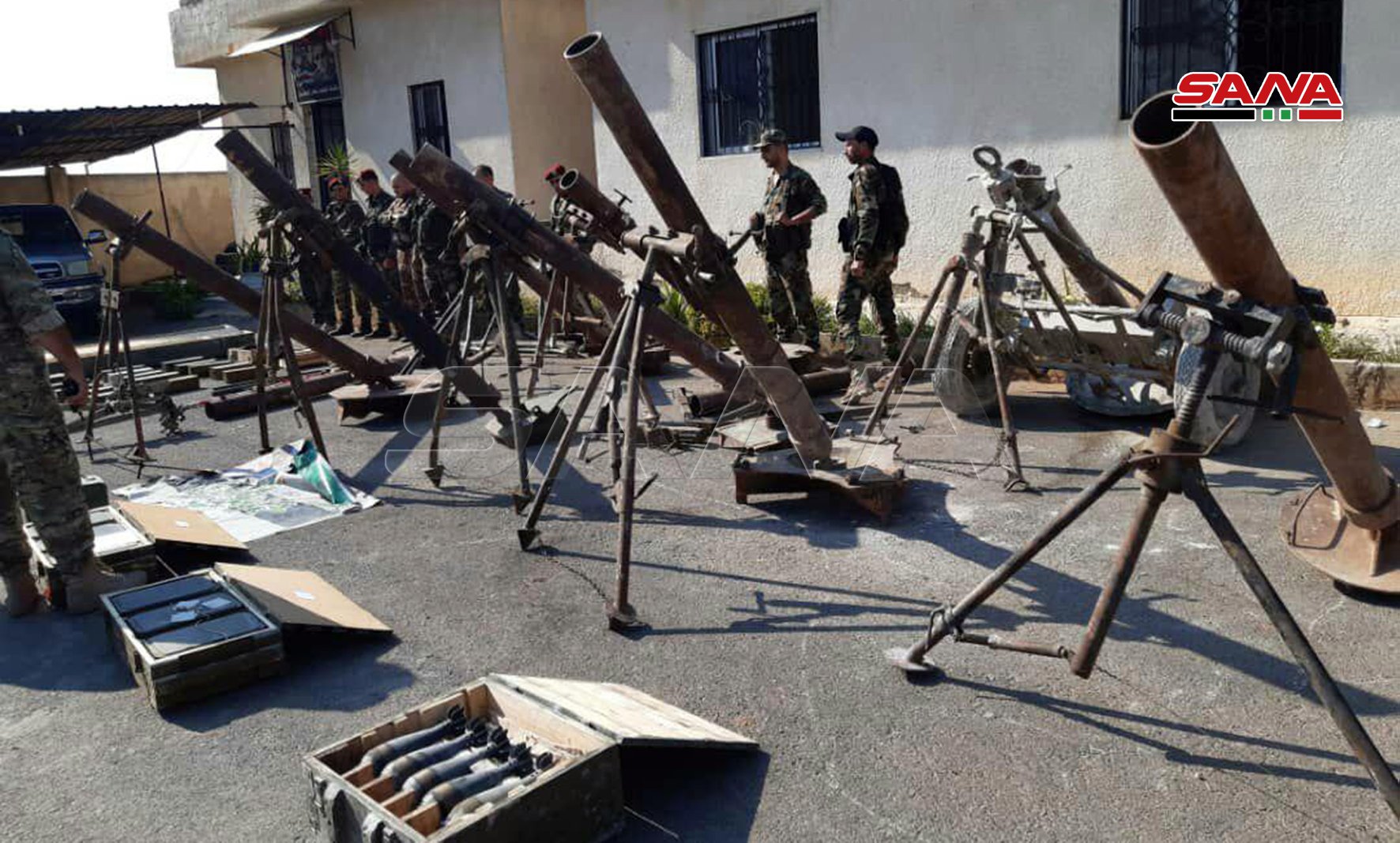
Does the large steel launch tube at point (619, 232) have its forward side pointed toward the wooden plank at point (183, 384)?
no

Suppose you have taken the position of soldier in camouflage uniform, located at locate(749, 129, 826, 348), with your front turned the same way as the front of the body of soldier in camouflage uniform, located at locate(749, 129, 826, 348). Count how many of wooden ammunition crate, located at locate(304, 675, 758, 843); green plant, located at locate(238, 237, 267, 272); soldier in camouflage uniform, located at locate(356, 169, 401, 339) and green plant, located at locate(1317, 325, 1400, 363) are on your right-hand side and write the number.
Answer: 2

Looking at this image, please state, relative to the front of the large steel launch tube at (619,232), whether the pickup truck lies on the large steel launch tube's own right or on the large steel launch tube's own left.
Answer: on the large steel launch tube's own right

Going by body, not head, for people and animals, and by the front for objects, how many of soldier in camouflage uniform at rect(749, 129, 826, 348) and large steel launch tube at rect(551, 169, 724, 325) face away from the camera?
0

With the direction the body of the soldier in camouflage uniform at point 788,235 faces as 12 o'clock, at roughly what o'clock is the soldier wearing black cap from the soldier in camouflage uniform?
The soldier wearing black cap is roughly at 9 o'clock from the soldier in camouflage uniform.

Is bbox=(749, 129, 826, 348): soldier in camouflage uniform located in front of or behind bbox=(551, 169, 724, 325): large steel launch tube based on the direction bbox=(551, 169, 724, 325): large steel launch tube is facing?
behind

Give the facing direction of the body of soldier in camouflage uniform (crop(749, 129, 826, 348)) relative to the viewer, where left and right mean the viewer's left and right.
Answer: facing the viewer and to the left of the viewer

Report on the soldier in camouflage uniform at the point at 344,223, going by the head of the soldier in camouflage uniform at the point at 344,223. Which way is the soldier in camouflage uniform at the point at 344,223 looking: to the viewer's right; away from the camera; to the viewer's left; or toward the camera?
toward the camera

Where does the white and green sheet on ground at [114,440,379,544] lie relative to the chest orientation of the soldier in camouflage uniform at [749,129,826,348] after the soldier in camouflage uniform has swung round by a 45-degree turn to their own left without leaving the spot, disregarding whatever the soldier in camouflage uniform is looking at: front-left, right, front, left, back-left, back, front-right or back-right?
front-right
